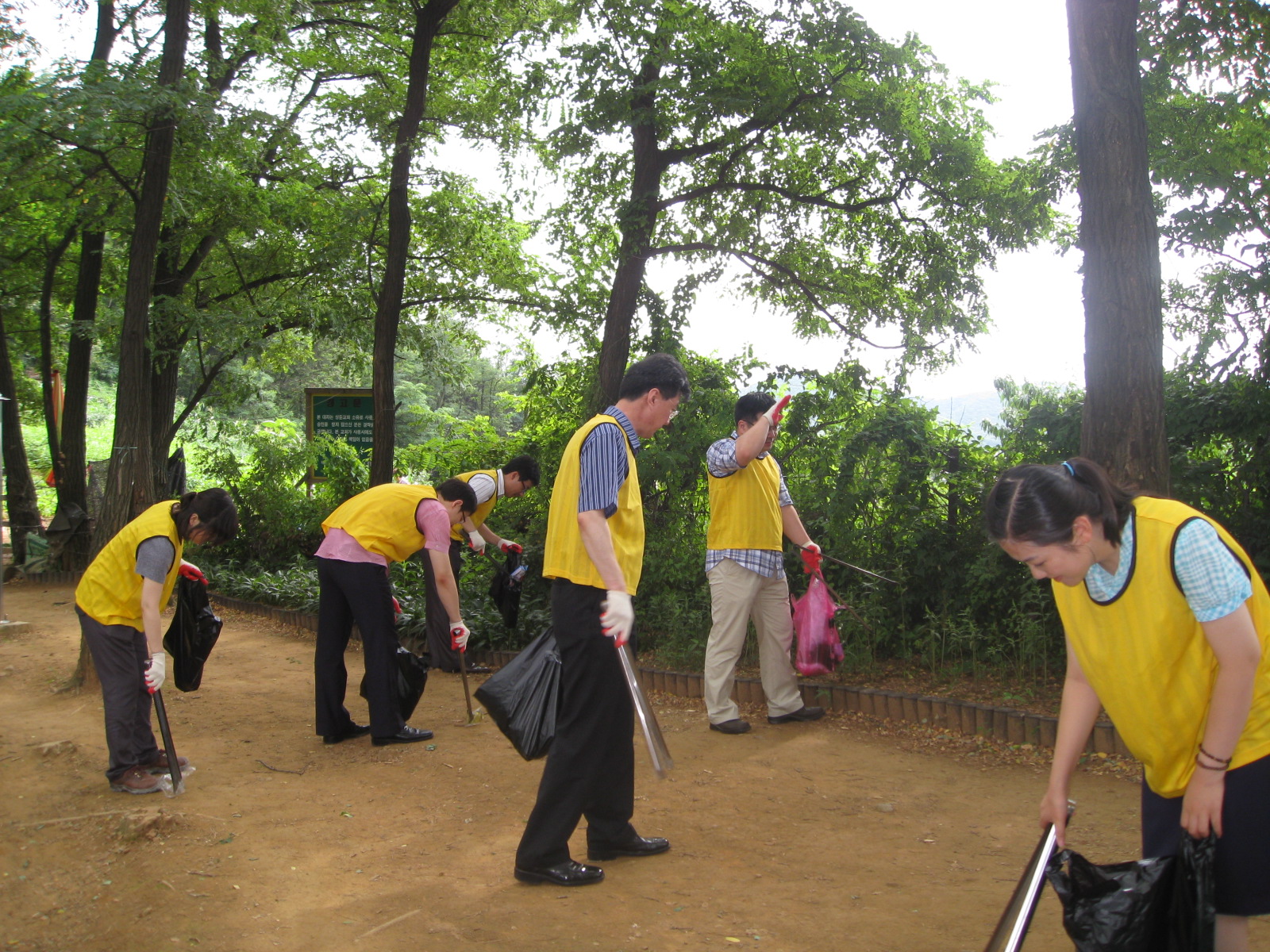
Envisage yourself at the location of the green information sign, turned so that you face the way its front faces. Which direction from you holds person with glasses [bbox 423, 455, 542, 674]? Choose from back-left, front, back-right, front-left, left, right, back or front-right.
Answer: front

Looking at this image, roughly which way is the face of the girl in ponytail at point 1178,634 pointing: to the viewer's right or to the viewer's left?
to the viewer's left

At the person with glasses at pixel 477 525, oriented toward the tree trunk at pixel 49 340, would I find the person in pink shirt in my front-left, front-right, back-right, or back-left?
back-left

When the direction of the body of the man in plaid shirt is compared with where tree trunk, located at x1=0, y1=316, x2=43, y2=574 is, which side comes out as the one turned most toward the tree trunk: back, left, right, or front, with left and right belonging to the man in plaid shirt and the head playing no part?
back

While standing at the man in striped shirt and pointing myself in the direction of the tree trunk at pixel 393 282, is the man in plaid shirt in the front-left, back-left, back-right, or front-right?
front-right

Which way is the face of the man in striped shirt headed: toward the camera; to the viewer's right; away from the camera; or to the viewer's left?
to the viewer's right

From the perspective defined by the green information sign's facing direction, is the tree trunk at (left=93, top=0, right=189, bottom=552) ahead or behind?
ahead

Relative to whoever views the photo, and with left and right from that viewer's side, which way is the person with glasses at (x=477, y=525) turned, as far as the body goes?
facing to the right of the viewer

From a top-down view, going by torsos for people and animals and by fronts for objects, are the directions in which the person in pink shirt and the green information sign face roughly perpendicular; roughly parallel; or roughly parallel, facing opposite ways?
roughly perpendicular

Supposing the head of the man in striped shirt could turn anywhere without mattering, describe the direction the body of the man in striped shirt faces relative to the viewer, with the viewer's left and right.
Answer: facing to the right of the viewer

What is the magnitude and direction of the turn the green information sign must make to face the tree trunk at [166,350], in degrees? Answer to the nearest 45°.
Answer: approximately 90° to its right

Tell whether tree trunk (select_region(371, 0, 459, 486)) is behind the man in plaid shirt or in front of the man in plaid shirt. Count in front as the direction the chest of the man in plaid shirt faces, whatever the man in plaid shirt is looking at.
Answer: behind

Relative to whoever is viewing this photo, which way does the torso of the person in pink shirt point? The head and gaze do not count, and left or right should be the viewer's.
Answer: facing to the right of the viewer
